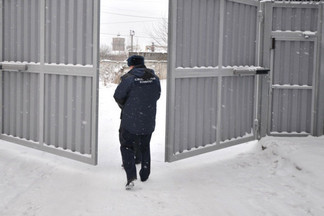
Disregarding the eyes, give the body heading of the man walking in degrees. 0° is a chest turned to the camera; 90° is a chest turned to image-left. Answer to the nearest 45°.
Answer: approximately 135°

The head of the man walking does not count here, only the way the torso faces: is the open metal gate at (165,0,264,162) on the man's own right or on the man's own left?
on the man's own right

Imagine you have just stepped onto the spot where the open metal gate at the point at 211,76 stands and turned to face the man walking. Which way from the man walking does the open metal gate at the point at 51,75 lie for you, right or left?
right
